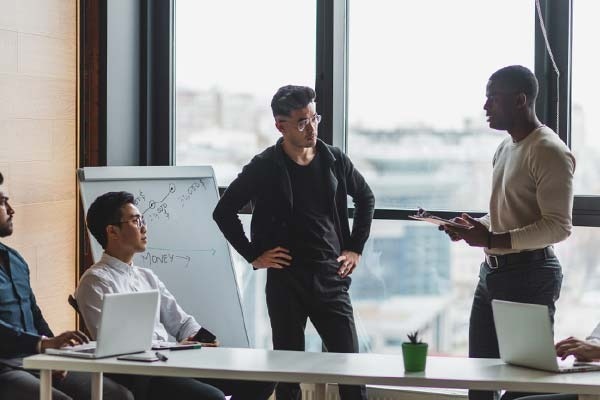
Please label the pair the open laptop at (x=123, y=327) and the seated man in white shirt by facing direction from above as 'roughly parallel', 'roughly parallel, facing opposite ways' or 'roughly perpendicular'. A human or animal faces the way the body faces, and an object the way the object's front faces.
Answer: roughly parallel, facing opposite ways

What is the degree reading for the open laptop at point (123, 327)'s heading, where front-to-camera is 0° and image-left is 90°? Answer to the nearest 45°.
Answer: approximately 135°

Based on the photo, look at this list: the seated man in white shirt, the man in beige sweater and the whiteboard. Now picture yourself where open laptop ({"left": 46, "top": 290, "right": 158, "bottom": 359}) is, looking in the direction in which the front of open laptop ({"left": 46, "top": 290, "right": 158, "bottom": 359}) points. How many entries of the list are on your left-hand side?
0

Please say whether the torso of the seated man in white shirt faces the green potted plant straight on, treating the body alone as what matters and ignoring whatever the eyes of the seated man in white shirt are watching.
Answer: yes

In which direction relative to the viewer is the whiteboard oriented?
toward the camera

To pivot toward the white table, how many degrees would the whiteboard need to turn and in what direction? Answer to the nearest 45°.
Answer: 0° — it already faces it

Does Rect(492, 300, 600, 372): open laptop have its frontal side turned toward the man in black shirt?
no

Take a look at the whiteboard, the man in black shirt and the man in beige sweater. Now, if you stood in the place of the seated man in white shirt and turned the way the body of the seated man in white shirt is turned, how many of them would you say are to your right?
0

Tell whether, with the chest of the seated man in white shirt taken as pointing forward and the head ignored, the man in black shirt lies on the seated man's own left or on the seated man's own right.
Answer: on the seated man's own left

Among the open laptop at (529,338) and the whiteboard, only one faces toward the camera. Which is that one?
the whiteboard

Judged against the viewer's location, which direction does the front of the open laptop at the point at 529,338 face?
facing away from the viewer and to the right of the viewer

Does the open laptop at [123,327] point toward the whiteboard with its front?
no

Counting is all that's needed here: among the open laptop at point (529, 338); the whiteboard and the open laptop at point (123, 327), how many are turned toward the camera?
1

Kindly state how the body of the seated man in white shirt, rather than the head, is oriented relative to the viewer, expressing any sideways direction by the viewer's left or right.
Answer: facing the viewer and to the right of the viewer

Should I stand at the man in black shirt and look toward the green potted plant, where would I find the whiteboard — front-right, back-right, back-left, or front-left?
back-right

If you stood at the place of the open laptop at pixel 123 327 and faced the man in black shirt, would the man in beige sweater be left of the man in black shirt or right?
right

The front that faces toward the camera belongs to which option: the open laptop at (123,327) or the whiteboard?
the whiteboard

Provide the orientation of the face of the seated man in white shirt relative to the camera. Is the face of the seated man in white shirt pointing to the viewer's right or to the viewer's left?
to the viewer's right

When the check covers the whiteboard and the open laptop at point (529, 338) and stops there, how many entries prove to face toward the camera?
1

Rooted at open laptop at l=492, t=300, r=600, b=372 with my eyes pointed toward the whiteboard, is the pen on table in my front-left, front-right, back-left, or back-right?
front-left
